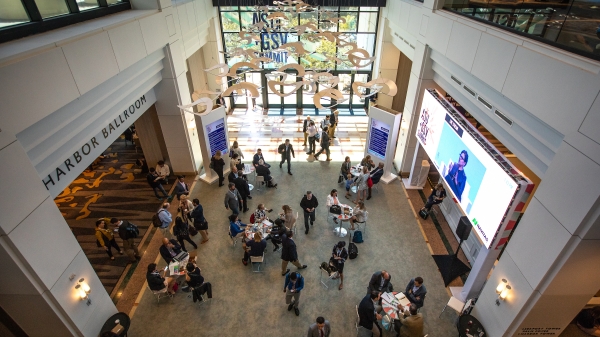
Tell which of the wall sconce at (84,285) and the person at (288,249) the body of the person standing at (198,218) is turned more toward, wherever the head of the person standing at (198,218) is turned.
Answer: the wall sconce

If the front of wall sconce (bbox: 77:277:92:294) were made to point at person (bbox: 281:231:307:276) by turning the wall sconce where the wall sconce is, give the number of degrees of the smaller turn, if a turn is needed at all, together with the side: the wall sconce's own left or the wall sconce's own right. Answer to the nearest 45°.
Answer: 0° — it already faces them

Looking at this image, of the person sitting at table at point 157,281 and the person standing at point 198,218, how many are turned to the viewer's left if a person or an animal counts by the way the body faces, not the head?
1

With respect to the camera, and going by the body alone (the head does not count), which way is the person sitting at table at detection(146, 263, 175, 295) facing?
to the viewer's right

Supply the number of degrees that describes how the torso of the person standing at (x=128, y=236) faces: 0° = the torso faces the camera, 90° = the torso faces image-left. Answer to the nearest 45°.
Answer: approximately 90°

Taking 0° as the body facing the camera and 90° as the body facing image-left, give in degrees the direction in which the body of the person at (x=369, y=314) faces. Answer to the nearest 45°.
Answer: approximately 270°
